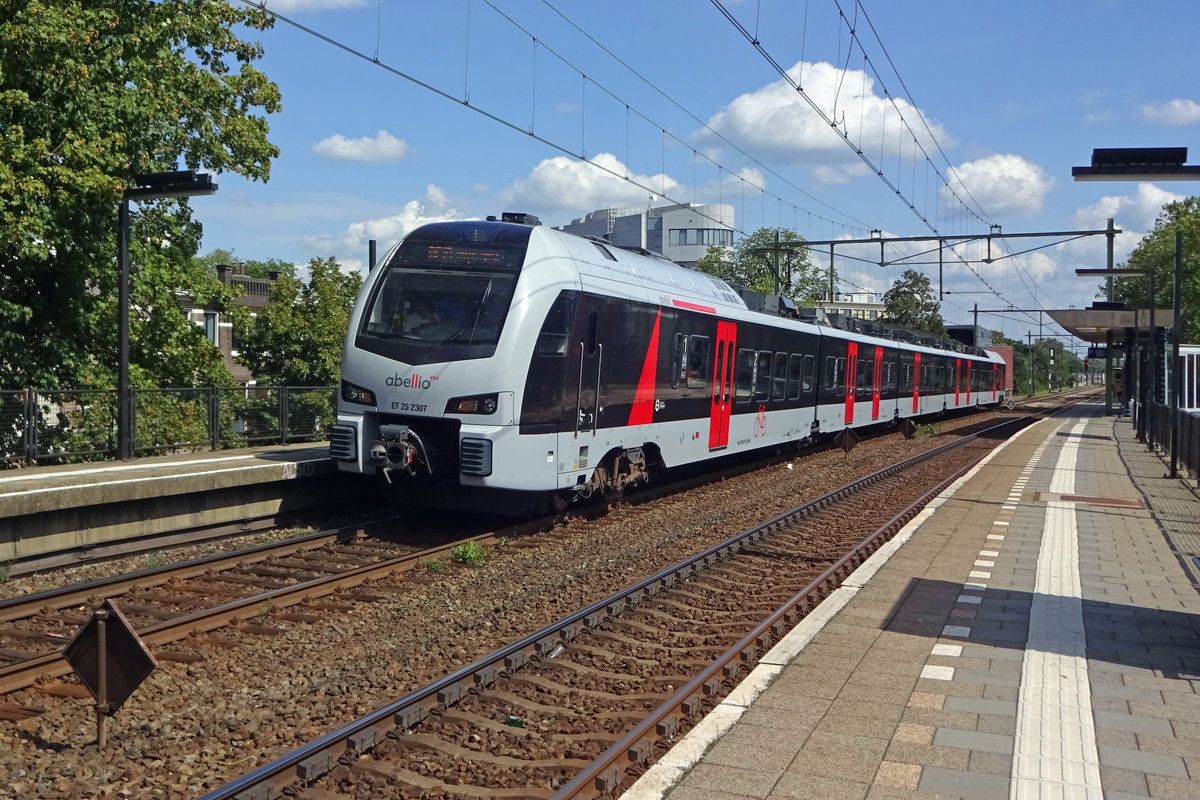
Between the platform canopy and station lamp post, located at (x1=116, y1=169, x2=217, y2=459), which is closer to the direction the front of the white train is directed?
the station lamp post

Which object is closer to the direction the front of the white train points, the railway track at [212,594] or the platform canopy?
the railway track

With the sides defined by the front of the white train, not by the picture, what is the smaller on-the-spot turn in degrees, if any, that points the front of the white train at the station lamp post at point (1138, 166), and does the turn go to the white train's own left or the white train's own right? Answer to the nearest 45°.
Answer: approximately 135° to the white train's own left

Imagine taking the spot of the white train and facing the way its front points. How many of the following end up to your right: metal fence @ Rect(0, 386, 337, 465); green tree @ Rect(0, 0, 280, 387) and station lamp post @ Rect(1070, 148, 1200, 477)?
2

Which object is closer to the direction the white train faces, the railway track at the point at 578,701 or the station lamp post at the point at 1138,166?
the railway track

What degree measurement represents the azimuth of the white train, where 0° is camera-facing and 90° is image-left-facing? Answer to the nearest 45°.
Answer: approximately 45°

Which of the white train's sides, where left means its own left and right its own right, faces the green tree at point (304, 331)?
right

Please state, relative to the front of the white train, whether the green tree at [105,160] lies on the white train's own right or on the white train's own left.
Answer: on the white train's own right

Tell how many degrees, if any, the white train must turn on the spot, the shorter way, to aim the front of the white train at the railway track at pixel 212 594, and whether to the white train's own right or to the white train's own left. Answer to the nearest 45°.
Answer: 0° — it already faces it

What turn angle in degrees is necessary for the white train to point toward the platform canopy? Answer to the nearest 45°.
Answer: approximately 180°
